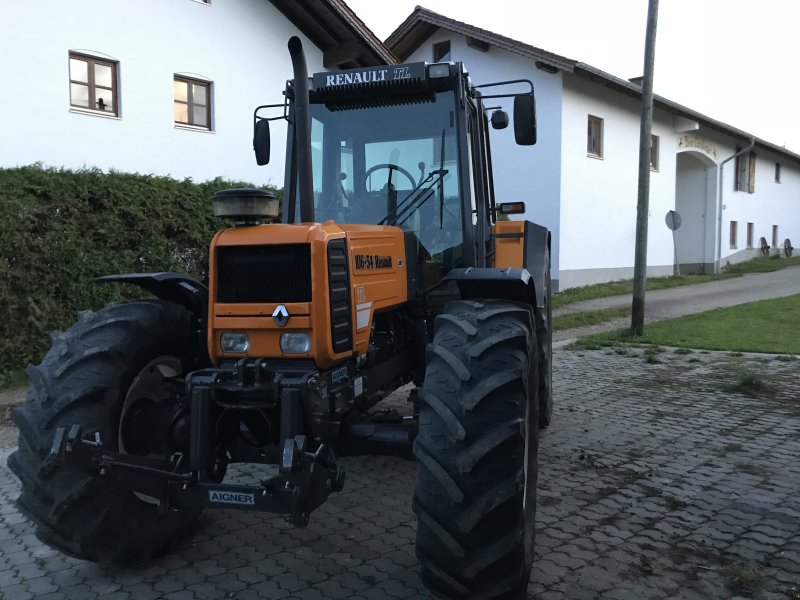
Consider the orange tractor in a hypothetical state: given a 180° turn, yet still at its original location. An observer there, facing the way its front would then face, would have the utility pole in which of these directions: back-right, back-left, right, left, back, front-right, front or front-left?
front

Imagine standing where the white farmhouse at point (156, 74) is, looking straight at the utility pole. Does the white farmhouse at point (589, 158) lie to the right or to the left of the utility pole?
left

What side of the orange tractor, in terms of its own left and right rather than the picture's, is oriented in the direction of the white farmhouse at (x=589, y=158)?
back

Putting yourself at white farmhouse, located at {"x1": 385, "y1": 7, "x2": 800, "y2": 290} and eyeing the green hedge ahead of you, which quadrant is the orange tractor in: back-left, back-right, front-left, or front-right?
front-left

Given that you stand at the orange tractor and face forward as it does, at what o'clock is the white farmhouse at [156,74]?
The white farmhouse is roughly at 4 o'clock from the orange tractor.

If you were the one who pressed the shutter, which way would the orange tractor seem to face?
facing the viewer and to the left of the viewer

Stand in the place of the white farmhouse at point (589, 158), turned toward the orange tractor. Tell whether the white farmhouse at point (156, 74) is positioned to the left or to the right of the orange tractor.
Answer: right

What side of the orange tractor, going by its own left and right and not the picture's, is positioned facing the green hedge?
right
